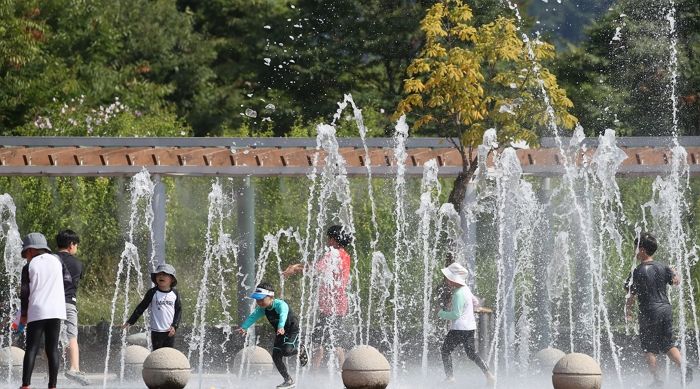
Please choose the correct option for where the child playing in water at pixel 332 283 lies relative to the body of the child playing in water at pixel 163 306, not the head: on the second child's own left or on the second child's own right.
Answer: on the second child's own left

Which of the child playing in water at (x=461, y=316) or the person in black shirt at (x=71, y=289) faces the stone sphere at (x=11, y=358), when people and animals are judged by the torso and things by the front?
the child playing in water

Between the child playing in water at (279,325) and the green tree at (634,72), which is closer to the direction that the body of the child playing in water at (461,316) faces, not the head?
the child playing in water

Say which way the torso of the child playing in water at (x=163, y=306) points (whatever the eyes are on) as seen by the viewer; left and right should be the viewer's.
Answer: facing the viewer

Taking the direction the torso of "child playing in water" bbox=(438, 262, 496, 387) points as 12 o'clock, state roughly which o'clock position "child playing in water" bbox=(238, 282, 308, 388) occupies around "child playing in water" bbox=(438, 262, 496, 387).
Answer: "child playing in water" bbox=(238, 282, 308, 388) is roughly at 11 o'clock from "child playing in water" bbox=(438, 262, 496, 387).

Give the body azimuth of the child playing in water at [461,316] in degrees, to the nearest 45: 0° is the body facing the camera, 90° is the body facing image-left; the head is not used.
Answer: approximately 90°

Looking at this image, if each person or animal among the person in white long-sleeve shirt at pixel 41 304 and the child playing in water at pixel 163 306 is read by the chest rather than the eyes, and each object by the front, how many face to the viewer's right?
0

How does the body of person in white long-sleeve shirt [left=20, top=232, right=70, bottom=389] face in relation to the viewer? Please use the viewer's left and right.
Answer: facing away from the viewer and to the left of the viewer

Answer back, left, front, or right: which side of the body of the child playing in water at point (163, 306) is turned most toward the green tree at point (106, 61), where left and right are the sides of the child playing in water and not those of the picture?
back
